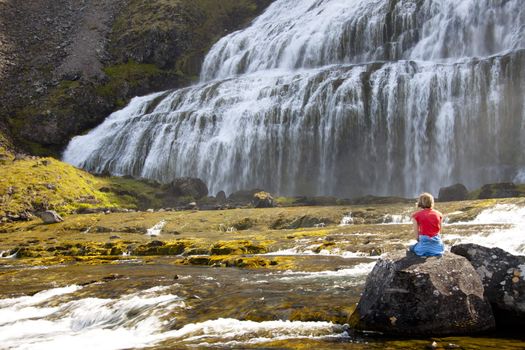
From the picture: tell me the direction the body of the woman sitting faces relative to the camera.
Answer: away from the camera

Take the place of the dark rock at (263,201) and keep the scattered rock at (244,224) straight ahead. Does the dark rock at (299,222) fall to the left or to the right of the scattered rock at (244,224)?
left

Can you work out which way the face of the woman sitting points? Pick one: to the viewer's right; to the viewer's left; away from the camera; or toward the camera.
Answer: away from the camera

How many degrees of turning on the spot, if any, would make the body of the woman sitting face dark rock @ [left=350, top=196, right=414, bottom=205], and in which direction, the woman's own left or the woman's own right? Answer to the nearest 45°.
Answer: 0° — they already face it

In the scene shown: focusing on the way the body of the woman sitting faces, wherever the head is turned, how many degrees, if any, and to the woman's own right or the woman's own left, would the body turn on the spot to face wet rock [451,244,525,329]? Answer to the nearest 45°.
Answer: approximately 90° to the woman's own right

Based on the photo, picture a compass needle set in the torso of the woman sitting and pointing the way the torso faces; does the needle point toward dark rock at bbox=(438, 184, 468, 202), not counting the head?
yes

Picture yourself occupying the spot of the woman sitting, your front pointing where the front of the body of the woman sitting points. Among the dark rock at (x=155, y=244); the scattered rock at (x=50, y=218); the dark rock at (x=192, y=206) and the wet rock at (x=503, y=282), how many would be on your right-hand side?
1

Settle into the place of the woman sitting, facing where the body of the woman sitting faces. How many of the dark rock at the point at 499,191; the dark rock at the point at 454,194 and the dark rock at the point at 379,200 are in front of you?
3

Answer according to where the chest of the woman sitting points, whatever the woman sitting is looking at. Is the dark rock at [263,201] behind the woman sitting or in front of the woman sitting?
in front

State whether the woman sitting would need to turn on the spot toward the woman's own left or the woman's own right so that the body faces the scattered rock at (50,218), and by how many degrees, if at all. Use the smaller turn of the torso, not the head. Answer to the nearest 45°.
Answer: approximately 45° to the woman's own left

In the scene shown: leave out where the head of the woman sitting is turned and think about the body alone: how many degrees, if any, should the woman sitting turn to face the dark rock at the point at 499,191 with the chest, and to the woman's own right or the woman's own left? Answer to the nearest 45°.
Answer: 0° — they already face it

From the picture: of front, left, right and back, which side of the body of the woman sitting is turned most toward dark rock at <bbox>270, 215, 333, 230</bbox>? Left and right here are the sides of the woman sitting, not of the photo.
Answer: front

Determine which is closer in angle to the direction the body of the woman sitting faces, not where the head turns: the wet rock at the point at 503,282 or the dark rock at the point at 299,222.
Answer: the dark rock

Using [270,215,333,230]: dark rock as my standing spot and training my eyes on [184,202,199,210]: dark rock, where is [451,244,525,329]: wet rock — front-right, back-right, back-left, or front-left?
back-left

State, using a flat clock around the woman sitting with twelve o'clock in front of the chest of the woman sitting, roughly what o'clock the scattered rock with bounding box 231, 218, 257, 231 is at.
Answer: The scattered rock is roughly at 11 o'clock from the woman sitting.
